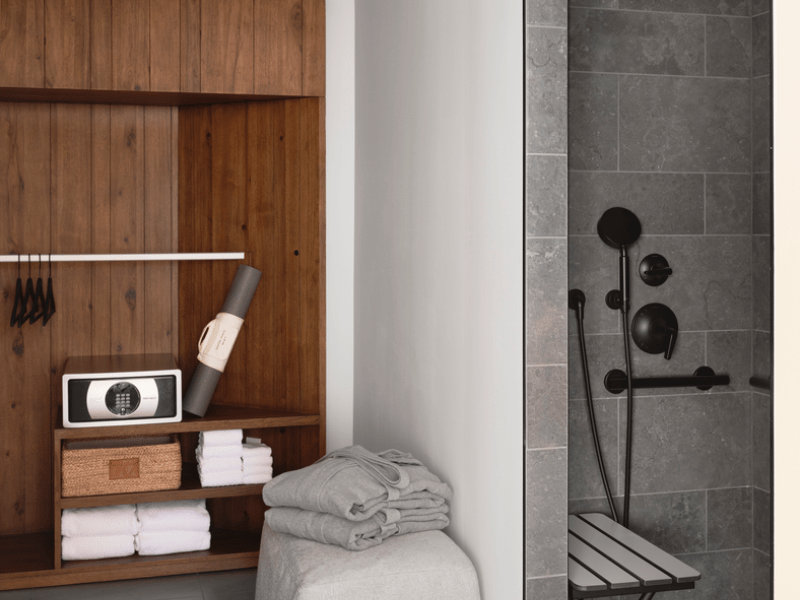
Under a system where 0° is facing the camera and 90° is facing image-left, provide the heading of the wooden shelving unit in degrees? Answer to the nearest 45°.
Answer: approximately 0°

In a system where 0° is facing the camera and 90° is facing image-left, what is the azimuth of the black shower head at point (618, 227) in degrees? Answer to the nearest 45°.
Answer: approximately 0°

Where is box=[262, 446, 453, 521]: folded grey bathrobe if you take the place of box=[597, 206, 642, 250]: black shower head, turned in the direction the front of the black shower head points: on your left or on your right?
on your right

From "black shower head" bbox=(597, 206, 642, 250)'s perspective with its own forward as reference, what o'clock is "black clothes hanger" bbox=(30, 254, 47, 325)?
The black clothes hanger is roughly at 3 o'clock from the black shower head.

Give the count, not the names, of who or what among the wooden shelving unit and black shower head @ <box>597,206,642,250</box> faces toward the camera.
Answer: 2

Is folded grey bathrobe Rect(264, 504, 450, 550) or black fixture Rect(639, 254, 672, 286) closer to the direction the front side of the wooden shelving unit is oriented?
the folded grey bathrobe

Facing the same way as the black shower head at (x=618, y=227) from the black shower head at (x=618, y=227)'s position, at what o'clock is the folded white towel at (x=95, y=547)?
The folded white towel is roughly at 3 o'clock from the black shower head.

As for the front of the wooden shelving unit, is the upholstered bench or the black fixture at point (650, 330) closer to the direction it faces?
the upholstered bench
